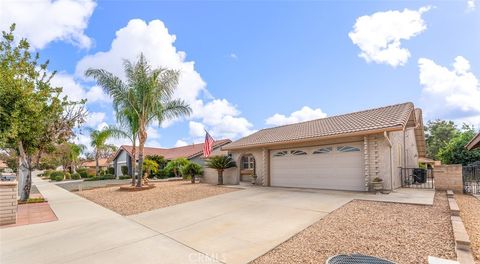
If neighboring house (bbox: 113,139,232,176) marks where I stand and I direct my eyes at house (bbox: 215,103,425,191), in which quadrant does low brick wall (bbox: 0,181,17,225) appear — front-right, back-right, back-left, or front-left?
front-right

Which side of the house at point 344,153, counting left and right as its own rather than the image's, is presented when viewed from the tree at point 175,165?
right

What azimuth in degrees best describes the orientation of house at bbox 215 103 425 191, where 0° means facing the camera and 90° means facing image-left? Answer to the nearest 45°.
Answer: approximately 45°

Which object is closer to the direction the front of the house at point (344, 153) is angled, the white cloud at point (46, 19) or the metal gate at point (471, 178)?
the white cloud

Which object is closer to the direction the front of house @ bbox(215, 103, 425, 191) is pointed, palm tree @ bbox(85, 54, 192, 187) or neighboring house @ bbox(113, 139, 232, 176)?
the palm tree

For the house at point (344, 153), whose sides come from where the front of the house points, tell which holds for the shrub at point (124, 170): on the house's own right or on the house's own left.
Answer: on the house's own right

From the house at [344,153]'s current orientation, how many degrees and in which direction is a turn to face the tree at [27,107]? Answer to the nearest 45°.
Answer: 0° — it already faces it

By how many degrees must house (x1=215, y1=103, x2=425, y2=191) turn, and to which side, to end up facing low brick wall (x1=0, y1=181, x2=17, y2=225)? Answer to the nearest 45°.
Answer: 0° — it already faces it
